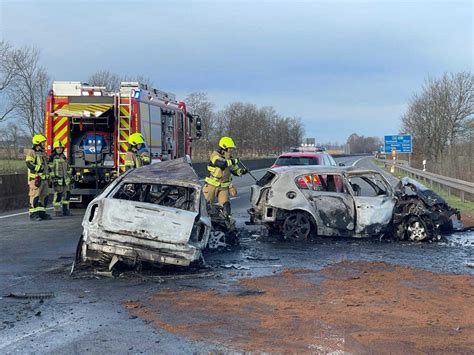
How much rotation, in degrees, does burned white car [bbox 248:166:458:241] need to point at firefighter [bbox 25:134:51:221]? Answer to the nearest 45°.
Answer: approximately 180°

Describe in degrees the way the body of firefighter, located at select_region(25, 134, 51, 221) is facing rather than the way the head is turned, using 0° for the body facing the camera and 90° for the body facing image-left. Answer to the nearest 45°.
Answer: approximately 315°

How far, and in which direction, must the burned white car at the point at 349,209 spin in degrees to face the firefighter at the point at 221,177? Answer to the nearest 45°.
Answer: approximately 180°

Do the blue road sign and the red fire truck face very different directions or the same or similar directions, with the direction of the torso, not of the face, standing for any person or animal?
very different directions

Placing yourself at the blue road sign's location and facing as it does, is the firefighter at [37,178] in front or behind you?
in front

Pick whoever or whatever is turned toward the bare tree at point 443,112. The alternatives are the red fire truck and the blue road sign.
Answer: the red fire truck

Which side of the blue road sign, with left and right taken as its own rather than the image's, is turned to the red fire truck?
front

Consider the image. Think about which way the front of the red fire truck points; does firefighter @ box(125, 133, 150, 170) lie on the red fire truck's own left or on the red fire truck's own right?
on the red fire truck's own right

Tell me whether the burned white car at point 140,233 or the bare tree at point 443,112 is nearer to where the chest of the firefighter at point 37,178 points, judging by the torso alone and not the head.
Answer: the burned white car

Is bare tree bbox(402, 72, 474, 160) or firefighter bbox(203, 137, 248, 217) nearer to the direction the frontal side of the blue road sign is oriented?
the firefighter

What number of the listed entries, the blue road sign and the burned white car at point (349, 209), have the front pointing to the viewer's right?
1

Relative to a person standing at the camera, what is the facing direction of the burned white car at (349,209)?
facing to the right of the viewer
